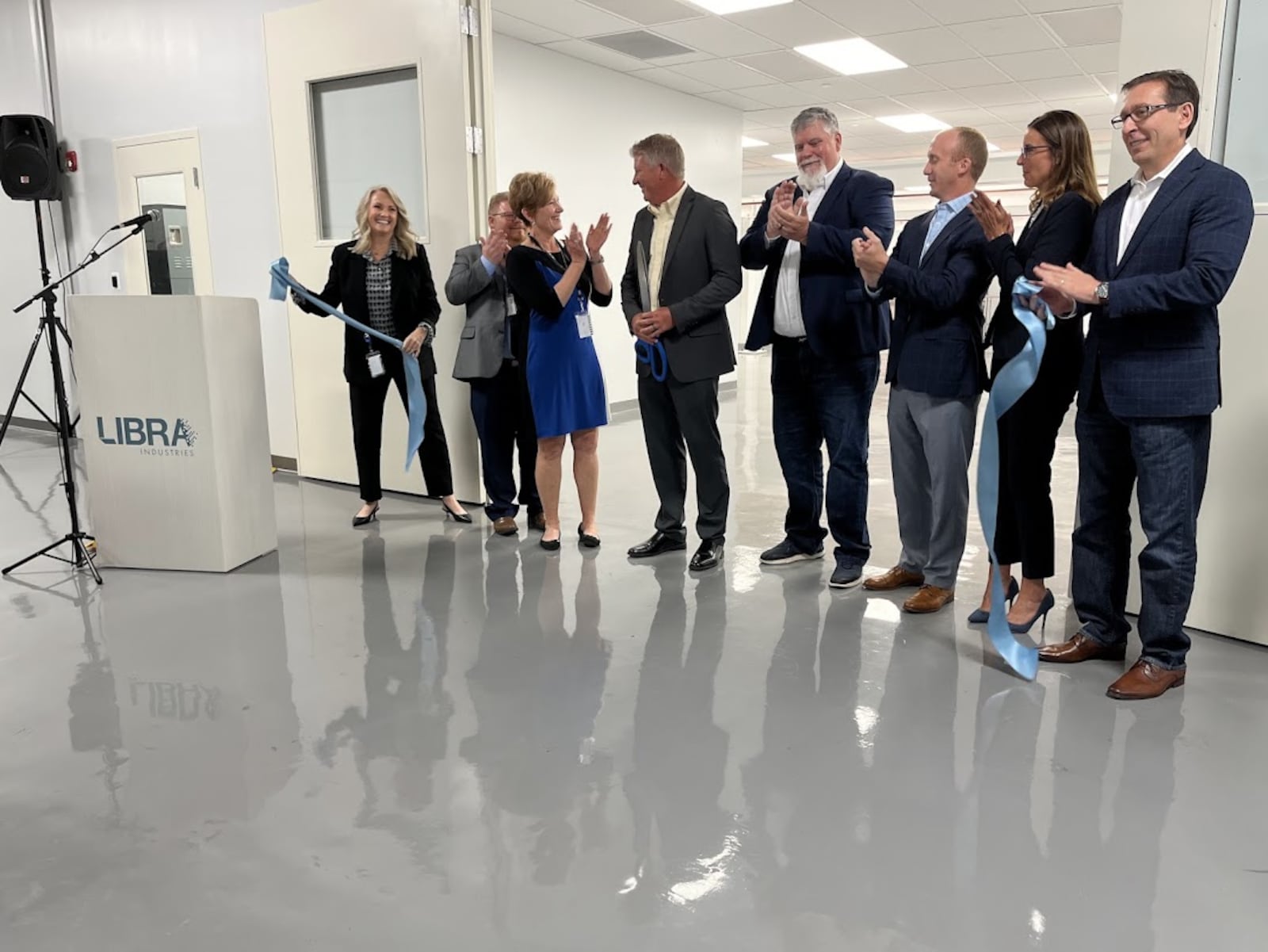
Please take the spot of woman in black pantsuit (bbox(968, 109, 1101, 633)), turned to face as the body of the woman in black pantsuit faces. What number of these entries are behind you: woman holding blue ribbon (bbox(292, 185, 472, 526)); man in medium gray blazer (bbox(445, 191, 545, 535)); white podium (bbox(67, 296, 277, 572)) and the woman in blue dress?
0

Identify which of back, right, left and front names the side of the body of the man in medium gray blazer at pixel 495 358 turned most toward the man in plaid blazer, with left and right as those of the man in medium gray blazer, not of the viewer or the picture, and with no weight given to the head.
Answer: front

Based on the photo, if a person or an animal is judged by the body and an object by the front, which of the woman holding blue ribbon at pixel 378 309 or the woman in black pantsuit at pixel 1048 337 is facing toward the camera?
the woman holding blue ribbon

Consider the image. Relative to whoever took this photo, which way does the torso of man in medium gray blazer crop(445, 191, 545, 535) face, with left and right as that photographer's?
facing the viewer and to the right of the viewer

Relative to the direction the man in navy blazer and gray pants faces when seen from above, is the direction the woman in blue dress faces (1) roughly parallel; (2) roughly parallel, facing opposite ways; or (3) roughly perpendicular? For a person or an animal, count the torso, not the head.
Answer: roughly perpendicular

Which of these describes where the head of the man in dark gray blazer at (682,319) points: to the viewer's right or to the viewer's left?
to the viewer's left

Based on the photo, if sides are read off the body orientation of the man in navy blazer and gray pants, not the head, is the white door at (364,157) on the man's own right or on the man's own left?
on the man's own right

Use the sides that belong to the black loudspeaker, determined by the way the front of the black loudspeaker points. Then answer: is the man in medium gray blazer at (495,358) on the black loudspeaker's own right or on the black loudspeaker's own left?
on the black loudspeaker's own left

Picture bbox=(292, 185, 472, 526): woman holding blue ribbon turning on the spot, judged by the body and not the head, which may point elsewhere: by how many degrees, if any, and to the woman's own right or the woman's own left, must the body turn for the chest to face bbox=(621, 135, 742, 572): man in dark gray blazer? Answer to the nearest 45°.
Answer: approximately 45° to the woman's own left

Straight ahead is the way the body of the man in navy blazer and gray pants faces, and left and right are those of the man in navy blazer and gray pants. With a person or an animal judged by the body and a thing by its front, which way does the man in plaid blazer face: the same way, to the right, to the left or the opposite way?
the same way

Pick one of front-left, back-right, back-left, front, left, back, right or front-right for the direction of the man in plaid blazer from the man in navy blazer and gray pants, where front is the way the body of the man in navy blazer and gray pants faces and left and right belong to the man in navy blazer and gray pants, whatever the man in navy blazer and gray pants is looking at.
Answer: left

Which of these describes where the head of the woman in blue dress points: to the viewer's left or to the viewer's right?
to the viewer's right

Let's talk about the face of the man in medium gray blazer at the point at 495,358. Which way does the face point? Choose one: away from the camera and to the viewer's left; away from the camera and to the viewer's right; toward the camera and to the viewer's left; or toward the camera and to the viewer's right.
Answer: toward the camera and to the viewer's right

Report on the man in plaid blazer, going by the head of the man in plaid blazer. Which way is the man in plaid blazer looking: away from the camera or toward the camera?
toward the camera

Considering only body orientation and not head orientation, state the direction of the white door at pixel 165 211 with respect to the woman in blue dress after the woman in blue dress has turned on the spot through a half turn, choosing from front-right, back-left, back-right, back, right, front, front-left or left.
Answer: front

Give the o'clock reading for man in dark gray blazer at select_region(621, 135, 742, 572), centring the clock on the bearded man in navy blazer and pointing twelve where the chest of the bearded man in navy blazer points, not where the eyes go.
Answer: The man in dark gray blazer is roughly at 2 o'clock from the bearded man in navy blazer.

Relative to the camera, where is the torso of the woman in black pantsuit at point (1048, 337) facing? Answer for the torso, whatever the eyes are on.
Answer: to the viewer's left

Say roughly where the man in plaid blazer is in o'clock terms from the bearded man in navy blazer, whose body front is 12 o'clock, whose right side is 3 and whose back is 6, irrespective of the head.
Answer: The man in plaid blazer is roughly at 9 o'clock from the bearded man in navy blazer.
